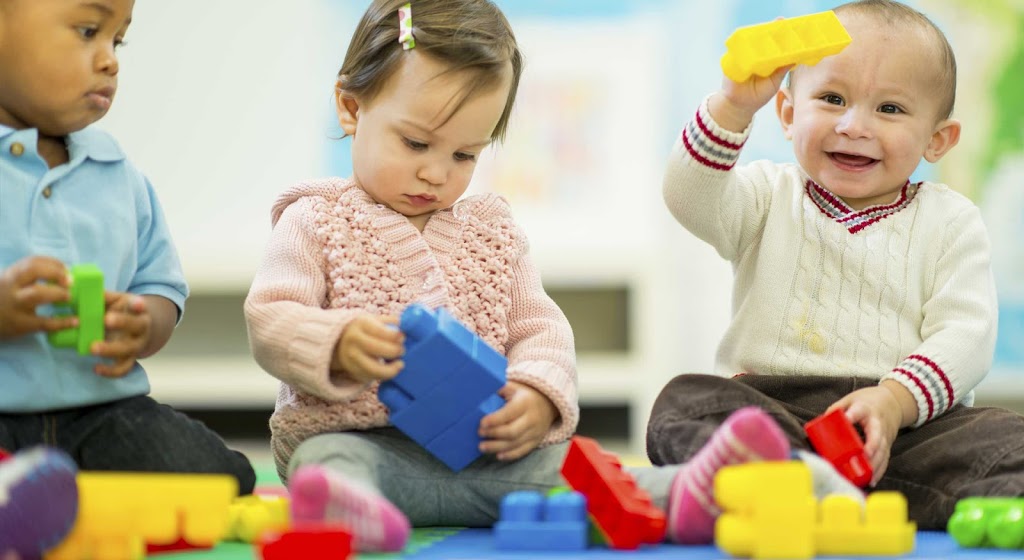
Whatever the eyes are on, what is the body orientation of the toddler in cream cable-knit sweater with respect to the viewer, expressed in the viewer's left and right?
facing the viewer

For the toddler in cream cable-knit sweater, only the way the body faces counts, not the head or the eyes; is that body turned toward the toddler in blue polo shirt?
no

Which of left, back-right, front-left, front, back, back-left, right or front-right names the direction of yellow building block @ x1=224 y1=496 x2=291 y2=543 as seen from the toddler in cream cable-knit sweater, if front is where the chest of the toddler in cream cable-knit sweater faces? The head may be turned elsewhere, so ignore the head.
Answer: front-right

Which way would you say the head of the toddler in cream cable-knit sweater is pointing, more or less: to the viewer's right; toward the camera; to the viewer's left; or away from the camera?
toward the camera

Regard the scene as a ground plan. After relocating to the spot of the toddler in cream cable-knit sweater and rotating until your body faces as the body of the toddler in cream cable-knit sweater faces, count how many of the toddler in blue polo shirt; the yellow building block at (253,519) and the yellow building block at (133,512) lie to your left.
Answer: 0

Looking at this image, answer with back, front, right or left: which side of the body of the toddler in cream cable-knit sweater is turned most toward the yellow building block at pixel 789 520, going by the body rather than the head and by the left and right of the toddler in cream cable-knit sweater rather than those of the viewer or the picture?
front

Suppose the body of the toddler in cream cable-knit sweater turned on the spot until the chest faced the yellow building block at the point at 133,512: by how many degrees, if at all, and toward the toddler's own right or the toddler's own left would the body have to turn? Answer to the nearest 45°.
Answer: approximately 45° to the toddler's own right

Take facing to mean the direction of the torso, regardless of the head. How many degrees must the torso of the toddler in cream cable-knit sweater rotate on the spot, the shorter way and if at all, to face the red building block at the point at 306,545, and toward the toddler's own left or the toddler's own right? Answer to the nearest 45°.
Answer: approximately 45° to the toddler's own right

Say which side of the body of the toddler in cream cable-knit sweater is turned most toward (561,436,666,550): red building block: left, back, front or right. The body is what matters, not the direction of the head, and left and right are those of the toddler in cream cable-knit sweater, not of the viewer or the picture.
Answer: front
